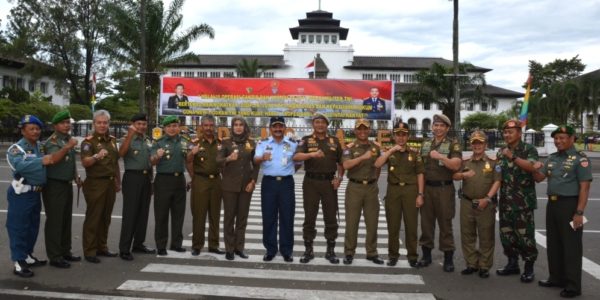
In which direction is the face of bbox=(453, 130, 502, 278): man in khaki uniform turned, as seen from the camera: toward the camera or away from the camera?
toward the camera

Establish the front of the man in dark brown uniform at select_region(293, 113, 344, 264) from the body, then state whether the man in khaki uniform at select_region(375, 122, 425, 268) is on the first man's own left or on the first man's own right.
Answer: on the first man's own left

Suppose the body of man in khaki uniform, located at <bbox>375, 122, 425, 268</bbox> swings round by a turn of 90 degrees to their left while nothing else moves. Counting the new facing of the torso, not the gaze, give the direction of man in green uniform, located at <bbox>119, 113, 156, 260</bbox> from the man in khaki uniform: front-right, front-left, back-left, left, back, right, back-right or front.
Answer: back

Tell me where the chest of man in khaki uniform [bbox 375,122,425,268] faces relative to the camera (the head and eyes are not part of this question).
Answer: toward the camera

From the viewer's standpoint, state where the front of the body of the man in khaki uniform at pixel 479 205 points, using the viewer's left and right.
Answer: facing the viewer

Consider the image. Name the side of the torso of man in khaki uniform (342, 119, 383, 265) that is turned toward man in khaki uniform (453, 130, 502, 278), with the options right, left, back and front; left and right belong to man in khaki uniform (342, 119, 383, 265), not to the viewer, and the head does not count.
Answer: left

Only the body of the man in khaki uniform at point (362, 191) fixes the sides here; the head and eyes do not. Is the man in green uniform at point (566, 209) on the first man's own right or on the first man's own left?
on the first man's own left

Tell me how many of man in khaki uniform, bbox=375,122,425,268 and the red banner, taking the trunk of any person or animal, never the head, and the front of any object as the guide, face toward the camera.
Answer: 2

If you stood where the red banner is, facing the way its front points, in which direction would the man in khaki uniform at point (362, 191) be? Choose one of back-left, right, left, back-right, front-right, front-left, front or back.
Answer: front

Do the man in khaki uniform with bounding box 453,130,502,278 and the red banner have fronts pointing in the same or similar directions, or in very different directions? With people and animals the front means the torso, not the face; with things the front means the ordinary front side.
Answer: same or similar directions

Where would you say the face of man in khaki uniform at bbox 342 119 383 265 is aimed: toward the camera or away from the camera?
toward the camera

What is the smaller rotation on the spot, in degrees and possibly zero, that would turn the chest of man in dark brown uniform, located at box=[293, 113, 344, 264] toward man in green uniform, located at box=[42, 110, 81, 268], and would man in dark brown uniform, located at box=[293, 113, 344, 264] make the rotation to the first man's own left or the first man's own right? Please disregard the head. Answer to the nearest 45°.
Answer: approximately 90° to the first man's own right

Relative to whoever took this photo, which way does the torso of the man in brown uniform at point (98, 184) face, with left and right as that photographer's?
facing the viewer and to the right of the viewer

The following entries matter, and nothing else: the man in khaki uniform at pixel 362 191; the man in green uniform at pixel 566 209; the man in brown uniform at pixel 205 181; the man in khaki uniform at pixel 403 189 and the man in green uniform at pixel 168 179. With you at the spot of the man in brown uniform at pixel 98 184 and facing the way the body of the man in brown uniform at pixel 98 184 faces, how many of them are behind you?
0
